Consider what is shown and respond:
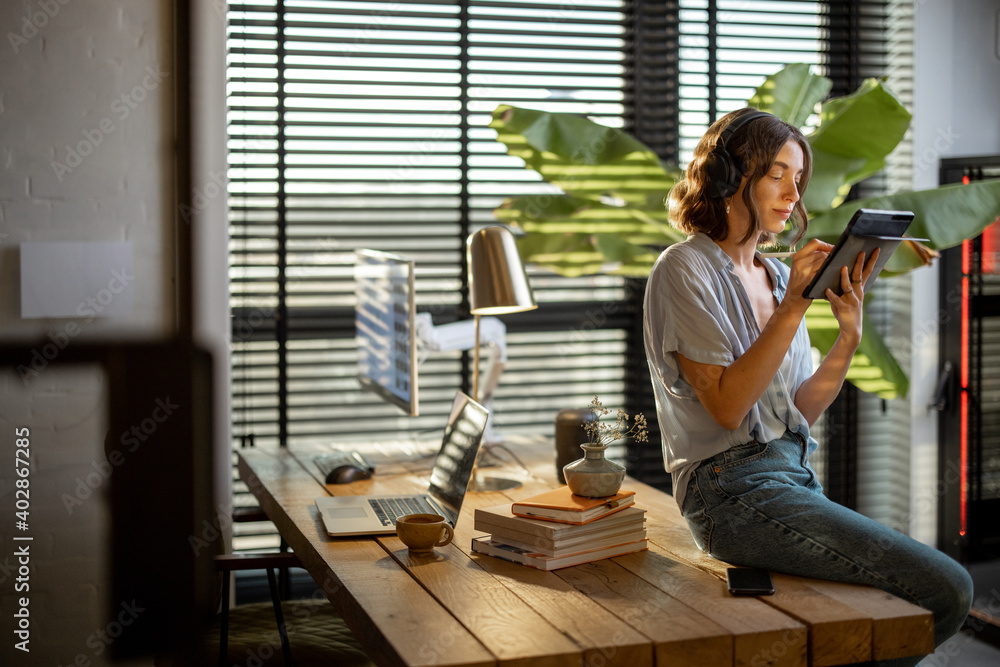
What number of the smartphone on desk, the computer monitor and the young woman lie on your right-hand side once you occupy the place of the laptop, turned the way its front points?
1
